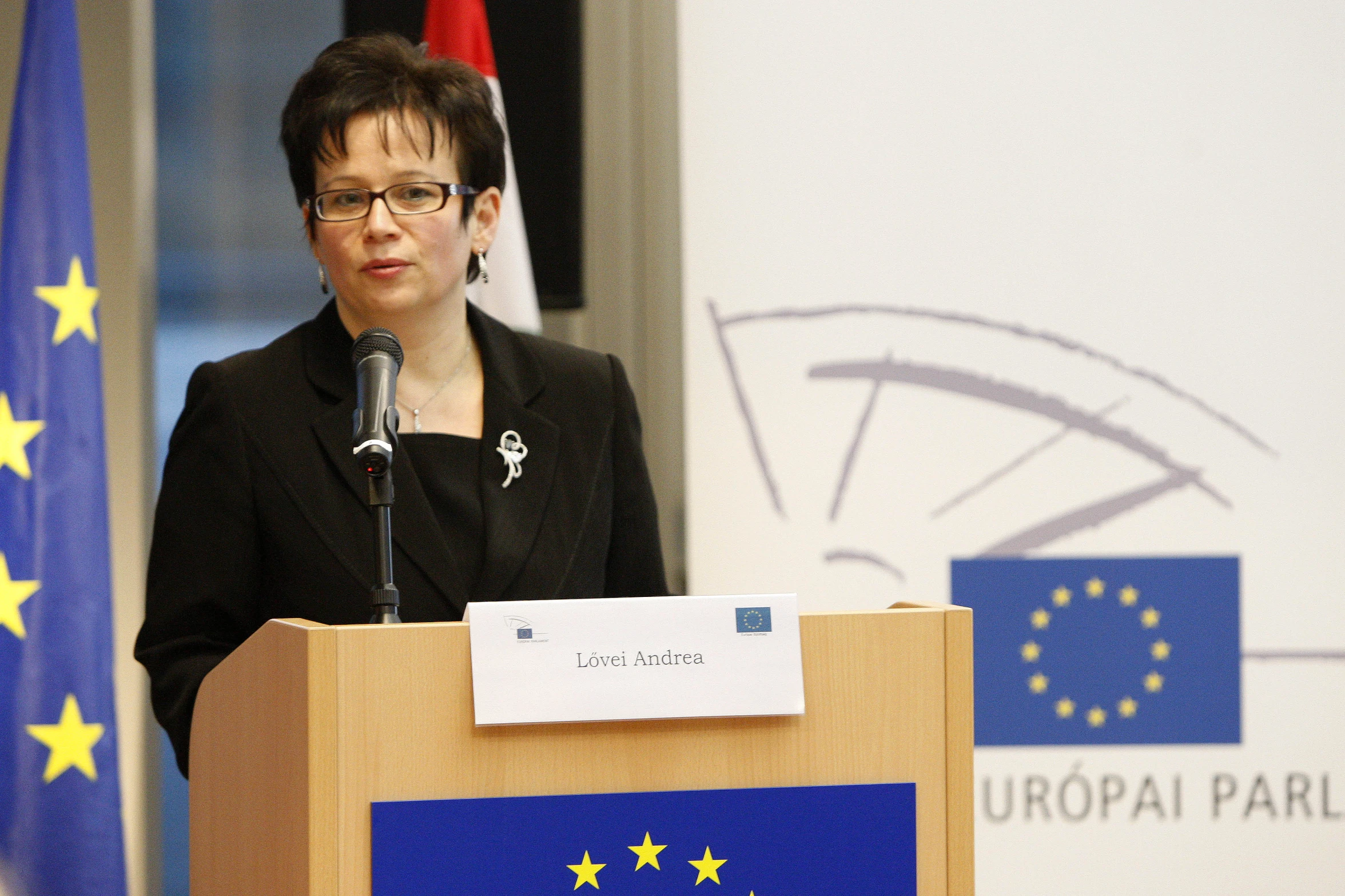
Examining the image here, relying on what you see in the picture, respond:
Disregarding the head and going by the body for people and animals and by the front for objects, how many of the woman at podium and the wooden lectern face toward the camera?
2

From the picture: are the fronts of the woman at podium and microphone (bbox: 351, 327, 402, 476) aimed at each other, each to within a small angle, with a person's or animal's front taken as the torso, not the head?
yes

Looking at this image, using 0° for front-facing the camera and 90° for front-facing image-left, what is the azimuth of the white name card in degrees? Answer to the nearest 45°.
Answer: approximately 0°

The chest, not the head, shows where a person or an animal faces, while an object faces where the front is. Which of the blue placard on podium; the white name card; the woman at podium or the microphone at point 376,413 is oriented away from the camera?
the microphone

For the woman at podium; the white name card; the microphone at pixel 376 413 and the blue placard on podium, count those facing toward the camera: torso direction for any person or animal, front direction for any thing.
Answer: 3

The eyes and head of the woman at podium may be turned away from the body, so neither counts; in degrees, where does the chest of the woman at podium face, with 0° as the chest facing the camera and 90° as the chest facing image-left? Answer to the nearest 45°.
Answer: approximately 0°
